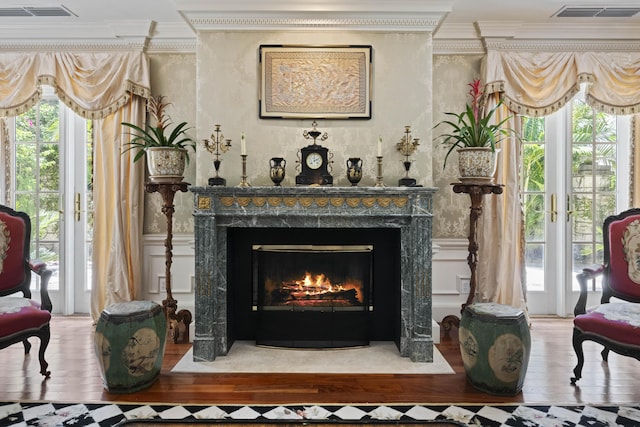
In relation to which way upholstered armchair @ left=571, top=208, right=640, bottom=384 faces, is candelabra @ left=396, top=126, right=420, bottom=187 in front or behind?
in front

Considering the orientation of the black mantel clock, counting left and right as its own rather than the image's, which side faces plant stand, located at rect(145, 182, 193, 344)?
right

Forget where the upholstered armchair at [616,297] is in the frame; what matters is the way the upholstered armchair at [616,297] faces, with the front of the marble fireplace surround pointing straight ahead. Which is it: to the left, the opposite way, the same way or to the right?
to the right

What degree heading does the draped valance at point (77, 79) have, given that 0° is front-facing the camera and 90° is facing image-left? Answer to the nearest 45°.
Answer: approximately 0°

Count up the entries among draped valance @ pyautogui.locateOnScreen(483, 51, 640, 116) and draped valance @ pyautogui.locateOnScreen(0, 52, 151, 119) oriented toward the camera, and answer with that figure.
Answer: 2

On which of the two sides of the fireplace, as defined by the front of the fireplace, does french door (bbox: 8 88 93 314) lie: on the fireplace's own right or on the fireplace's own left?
on the fireplace's own right

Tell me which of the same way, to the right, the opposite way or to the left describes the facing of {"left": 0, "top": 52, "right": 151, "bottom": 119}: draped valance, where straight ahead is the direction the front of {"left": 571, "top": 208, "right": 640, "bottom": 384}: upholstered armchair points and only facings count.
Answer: to the left

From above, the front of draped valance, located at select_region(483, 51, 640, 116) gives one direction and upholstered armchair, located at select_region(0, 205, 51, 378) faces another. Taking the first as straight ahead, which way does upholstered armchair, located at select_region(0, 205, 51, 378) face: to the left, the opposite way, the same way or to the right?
to the left

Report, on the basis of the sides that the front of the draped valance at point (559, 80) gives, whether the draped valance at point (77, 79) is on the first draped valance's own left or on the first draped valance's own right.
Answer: on the first draped valance's own right
